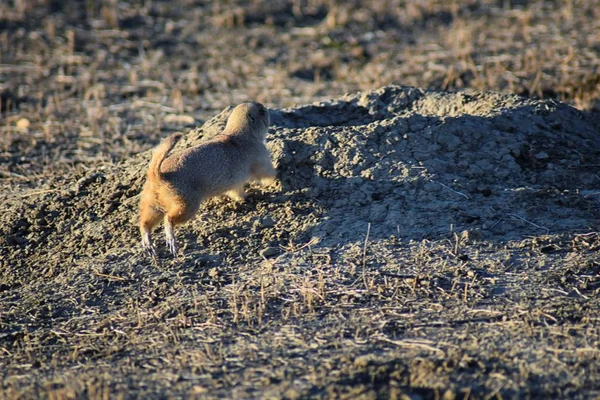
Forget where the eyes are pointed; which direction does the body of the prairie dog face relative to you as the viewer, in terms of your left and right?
facing away from the viewer and to the right of the viewer

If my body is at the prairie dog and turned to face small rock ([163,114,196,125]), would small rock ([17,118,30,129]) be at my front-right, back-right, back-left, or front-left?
front-left

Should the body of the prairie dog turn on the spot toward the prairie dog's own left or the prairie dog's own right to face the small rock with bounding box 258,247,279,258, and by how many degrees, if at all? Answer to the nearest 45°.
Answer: approximately 90° to the prairie dog's own right

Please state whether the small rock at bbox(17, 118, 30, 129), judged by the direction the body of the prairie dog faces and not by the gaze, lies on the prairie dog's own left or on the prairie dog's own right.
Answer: on the prairie dog's own left

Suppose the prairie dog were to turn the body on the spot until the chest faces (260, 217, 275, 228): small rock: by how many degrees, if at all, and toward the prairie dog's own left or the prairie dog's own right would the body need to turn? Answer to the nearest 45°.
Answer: approximately 45° to the prairie dog's own right

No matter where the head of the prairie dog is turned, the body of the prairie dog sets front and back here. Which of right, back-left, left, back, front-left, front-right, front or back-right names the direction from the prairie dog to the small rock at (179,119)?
front-left
